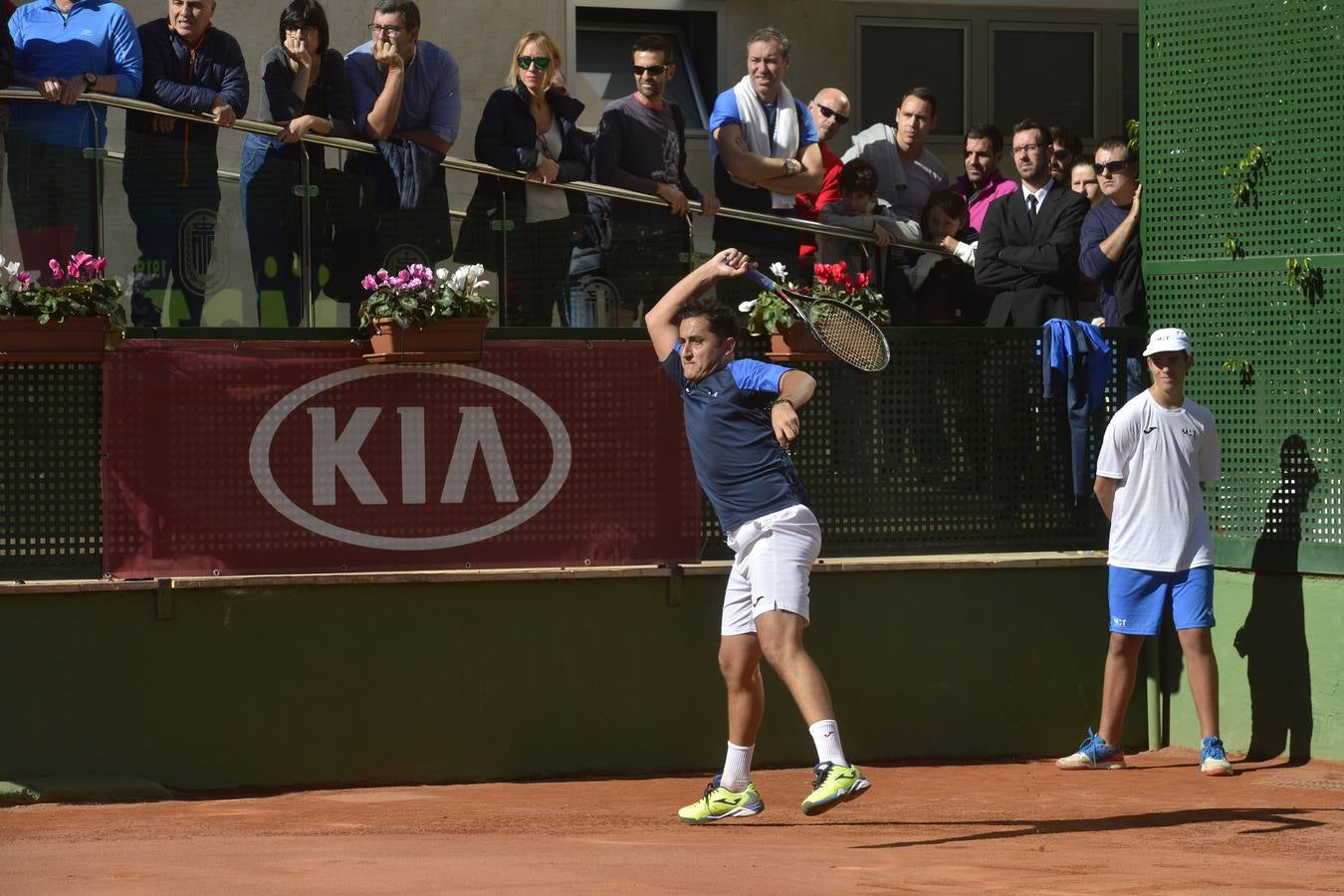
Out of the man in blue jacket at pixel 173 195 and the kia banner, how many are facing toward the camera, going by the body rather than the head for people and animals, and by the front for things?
2

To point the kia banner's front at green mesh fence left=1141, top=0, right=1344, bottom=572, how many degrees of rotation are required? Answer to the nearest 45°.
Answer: approximately 90° to its left

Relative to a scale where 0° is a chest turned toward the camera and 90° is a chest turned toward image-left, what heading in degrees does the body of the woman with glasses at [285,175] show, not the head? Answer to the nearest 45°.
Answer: approximately 0°

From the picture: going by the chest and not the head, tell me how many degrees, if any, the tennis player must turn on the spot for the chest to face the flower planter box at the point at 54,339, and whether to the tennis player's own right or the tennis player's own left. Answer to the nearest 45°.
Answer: approximately 45° to the tennis player's own right

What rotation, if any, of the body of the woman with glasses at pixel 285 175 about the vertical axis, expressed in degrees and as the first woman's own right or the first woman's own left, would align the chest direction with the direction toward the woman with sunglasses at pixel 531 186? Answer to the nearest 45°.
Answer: approximately 90° to the first woman's own left
